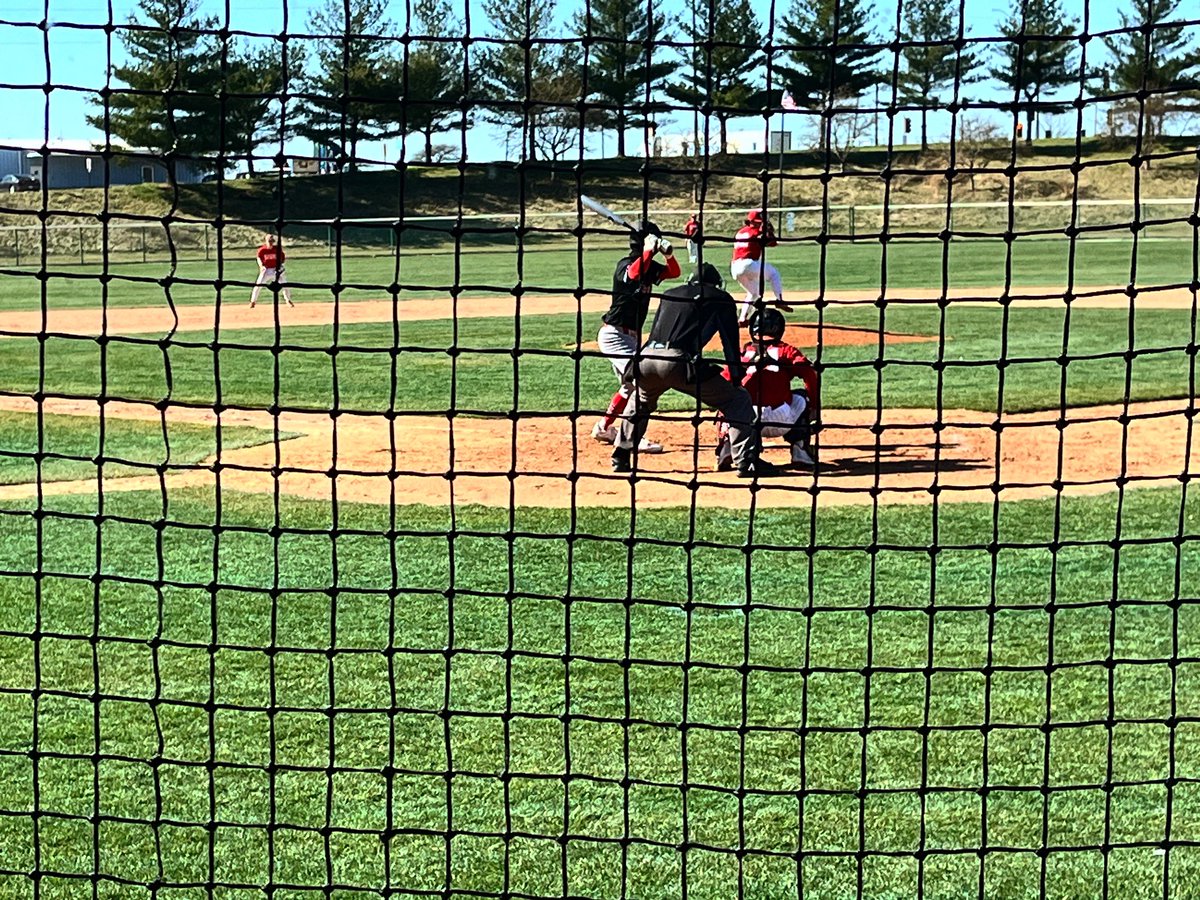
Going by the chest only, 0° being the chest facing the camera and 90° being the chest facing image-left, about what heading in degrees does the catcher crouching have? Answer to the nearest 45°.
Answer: approximately 180°

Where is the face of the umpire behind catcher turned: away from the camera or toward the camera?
away from the camera

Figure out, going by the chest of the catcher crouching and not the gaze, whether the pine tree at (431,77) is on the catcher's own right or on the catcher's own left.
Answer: on the catcher's own left

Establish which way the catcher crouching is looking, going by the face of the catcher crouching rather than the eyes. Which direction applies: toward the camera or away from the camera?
away from the camera
